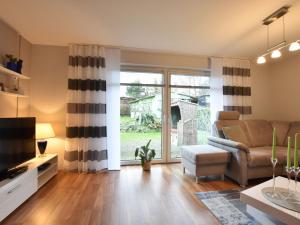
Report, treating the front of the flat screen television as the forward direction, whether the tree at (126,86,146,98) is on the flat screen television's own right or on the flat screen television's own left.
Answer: on the flat screen television's own left

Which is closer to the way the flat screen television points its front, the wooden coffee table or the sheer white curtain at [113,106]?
the wooden coffee table

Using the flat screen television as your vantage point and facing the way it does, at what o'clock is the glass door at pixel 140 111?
The glass door is roughly at 10 o'clock from the flat screen television.

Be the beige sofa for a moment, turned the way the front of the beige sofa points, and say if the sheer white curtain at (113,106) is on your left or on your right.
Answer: on your right

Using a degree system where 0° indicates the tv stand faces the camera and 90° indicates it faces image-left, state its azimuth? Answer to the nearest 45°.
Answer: approximately 315°

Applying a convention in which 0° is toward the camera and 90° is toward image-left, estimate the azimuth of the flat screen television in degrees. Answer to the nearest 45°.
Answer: approximately 315°
